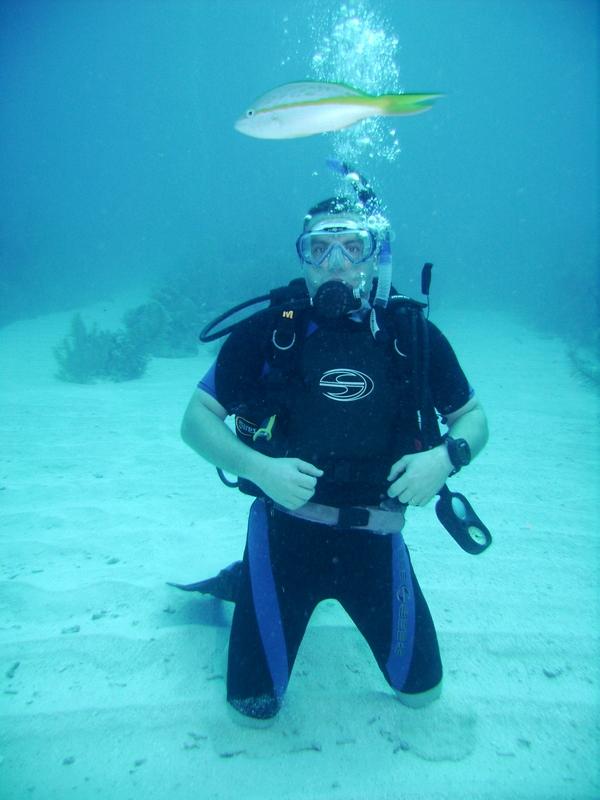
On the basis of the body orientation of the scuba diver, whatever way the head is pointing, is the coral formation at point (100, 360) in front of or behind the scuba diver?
behind

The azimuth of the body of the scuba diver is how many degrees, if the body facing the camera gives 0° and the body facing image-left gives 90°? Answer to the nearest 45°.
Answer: approximately 0°

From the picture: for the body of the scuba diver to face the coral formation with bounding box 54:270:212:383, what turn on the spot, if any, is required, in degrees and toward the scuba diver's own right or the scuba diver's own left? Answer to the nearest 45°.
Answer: approximately 135° to the scuba diver's own right
